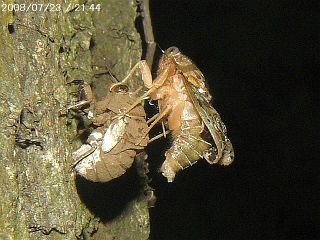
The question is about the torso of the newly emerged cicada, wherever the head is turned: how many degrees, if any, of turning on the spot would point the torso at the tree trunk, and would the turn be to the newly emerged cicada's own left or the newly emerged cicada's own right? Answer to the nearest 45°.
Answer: approximately 45° to the newly emerged cicada's own left

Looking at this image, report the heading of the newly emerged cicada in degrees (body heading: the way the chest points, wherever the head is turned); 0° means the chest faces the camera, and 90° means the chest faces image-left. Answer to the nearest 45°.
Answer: approximately 90°
